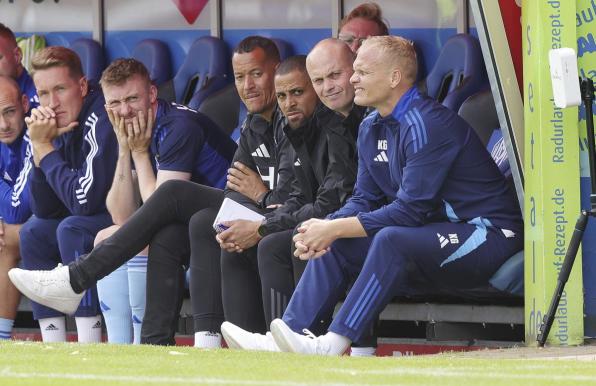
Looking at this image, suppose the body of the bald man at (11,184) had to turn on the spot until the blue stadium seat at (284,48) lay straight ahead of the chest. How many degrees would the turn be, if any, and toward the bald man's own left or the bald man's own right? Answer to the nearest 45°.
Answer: approximately 135° to the bald man's own left

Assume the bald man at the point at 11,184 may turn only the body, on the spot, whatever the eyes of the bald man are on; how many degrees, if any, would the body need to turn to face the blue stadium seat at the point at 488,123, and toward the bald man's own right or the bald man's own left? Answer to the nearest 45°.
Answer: approximately 90° to the bald man's own left

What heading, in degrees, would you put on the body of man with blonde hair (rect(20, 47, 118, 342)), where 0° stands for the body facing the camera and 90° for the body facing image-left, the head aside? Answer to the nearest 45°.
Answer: approximately 45°

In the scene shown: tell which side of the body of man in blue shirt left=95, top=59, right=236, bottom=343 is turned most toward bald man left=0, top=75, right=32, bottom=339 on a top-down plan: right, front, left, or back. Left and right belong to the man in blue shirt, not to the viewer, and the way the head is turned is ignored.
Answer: right

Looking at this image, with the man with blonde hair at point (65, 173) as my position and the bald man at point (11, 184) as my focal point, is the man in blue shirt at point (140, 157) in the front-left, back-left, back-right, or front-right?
back-right

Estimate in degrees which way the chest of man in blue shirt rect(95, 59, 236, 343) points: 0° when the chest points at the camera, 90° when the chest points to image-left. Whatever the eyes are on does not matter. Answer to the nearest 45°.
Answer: approximately 45°

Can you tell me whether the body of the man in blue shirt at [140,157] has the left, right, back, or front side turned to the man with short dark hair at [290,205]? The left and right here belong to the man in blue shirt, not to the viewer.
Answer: left

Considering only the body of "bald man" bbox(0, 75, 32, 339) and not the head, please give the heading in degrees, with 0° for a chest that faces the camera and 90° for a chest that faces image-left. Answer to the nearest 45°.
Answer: approximately 45°
